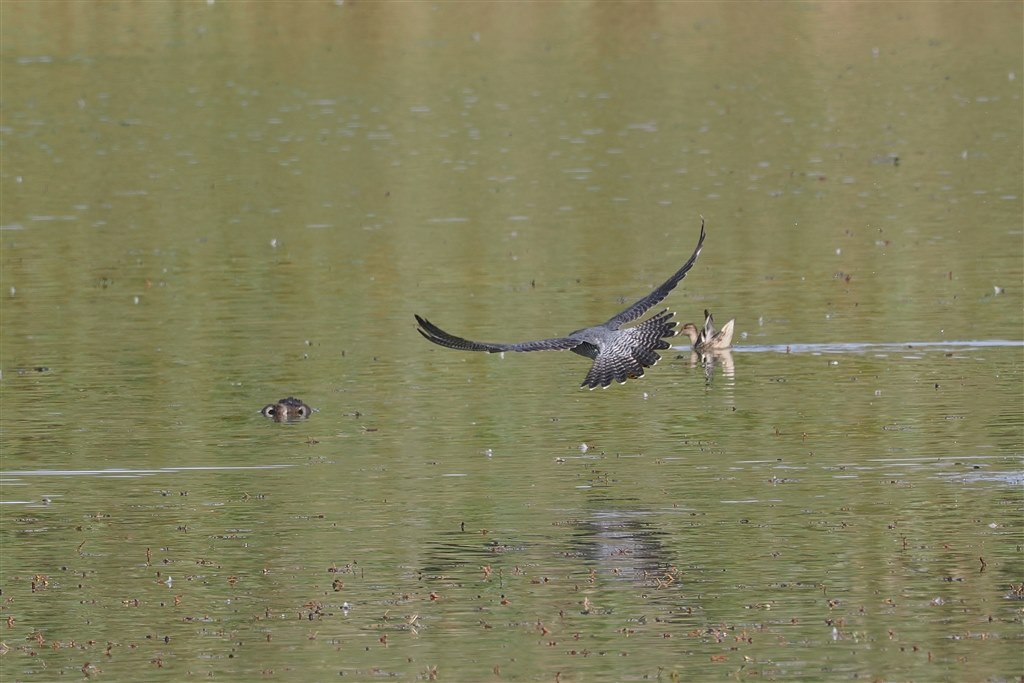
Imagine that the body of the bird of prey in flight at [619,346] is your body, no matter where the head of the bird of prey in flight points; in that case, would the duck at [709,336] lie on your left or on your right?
on your right

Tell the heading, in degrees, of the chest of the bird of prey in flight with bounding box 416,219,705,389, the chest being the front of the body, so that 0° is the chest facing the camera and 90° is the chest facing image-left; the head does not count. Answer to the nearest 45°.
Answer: approximately 135°
